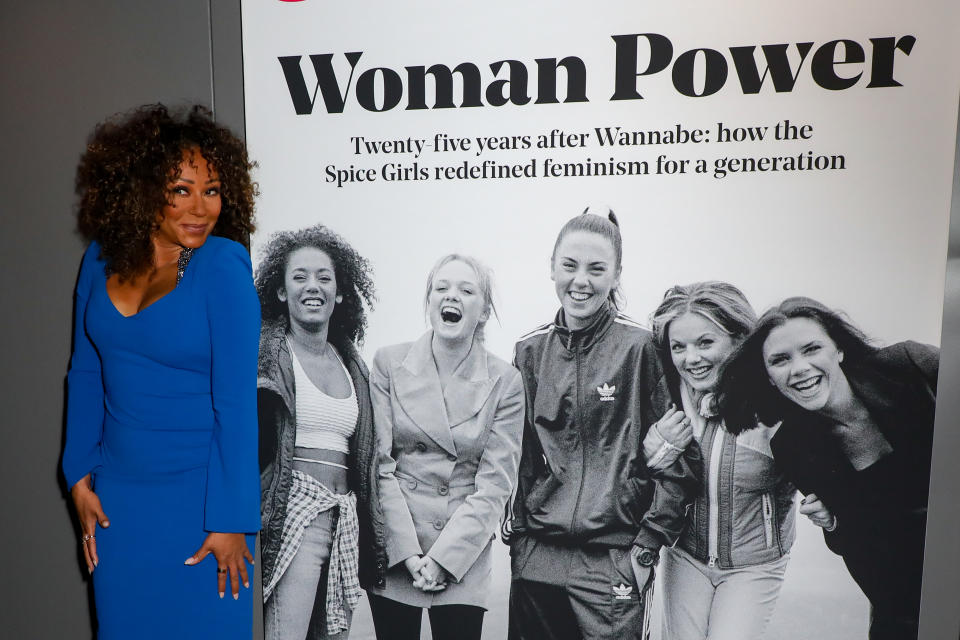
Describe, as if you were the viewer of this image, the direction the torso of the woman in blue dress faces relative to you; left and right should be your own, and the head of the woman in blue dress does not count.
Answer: facing the viewer and to the left of the viewer

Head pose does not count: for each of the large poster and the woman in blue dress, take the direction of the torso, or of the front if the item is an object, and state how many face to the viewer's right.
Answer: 0

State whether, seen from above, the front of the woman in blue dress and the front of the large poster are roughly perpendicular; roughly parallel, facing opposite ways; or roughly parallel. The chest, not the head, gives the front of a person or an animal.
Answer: roughly parallel

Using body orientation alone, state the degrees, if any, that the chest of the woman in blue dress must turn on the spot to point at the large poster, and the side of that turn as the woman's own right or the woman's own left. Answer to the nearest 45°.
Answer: approximately 135° to the woman's own left

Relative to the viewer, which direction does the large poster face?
toward the camera

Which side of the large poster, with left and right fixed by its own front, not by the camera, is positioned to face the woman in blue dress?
right
